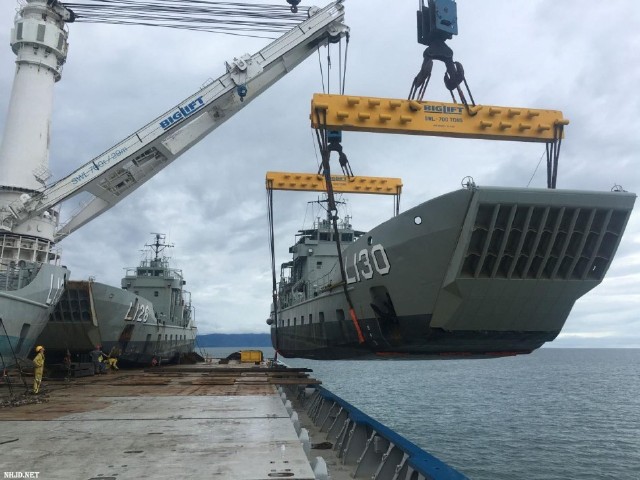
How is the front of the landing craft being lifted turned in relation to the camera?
facing the viewer and to the right of the viewer
